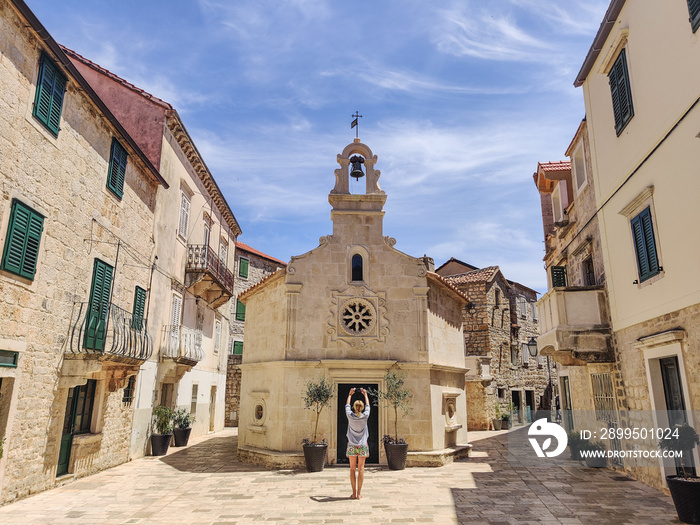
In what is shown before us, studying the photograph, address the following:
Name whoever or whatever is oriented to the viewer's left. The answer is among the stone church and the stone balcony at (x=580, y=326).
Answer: the stone balcony

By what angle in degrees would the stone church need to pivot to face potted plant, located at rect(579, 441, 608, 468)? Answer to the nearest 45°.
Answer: approximately 90° to its left

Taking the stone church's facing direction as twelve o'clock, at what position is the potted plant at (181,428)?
The potted plant is roughly at 4 o'clock from the stone church.

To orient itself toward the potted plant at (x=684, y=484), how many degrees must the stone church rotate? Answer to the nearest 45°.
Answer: approximately 45° to its left

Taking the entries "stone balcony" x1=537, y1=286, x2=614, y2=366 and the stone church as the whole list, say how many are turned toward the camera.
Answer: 1

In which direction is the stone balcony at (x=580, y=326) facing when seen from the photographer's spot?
facing to the left of the viewer

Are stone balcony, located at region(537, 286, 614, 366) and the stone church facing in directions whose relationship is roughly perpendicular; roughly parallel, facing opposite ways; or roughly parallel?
roughly perpendicular

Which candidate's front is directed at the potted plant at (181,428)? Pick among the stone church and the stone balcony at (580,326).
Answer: the stone balcony

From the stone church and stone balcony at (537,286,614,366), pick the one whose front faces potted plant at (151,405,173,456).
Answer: the stone balcony

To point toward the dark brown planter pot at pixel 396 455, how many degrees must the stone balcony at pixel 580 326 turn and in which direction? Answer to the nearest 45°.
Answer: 0° — it already faces it
